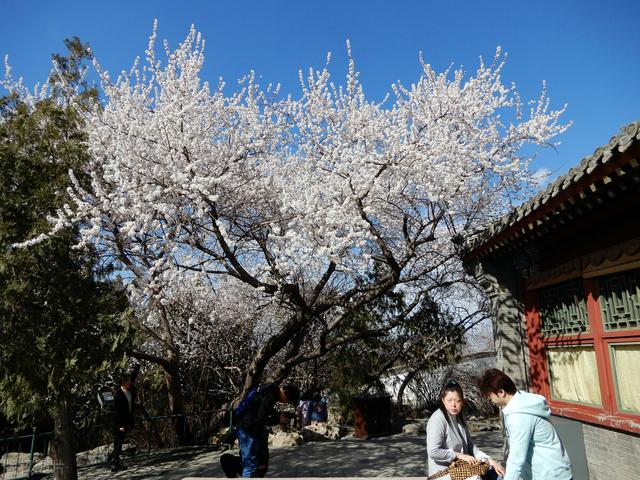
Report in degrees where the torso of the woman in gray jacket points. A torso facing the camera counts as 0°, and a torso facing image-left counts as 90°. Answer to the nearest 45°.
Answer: approximately 315°

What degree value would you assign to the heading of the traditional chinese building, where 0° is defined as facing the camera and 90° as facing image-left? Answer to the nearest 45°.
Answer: approximately 45°

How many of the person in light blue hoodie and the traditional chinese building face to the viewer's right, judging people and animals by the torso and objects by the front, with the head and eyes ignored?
0

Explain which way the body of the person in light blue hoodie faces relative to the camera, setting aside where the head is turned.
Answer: to the viewer's left

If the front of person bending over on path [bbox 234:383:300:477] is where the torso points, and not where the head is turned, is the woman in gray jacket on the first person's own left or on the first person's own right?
on the first person's own right

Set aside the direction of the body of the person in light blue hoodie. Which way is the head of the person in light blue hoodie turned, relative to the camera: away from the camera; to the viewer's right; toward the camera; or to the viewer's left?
to the viewer's left

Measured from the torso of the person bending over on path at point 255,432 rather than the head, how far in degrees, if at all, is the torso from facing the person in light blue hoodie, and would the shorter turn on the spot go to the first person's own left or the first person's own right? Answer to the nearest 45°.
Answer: approximately 45° to the first person's own right

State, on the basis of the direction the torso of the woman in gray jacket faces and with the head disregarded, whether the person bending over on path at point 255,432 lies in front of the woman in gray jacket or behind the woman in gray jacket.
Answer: behind
